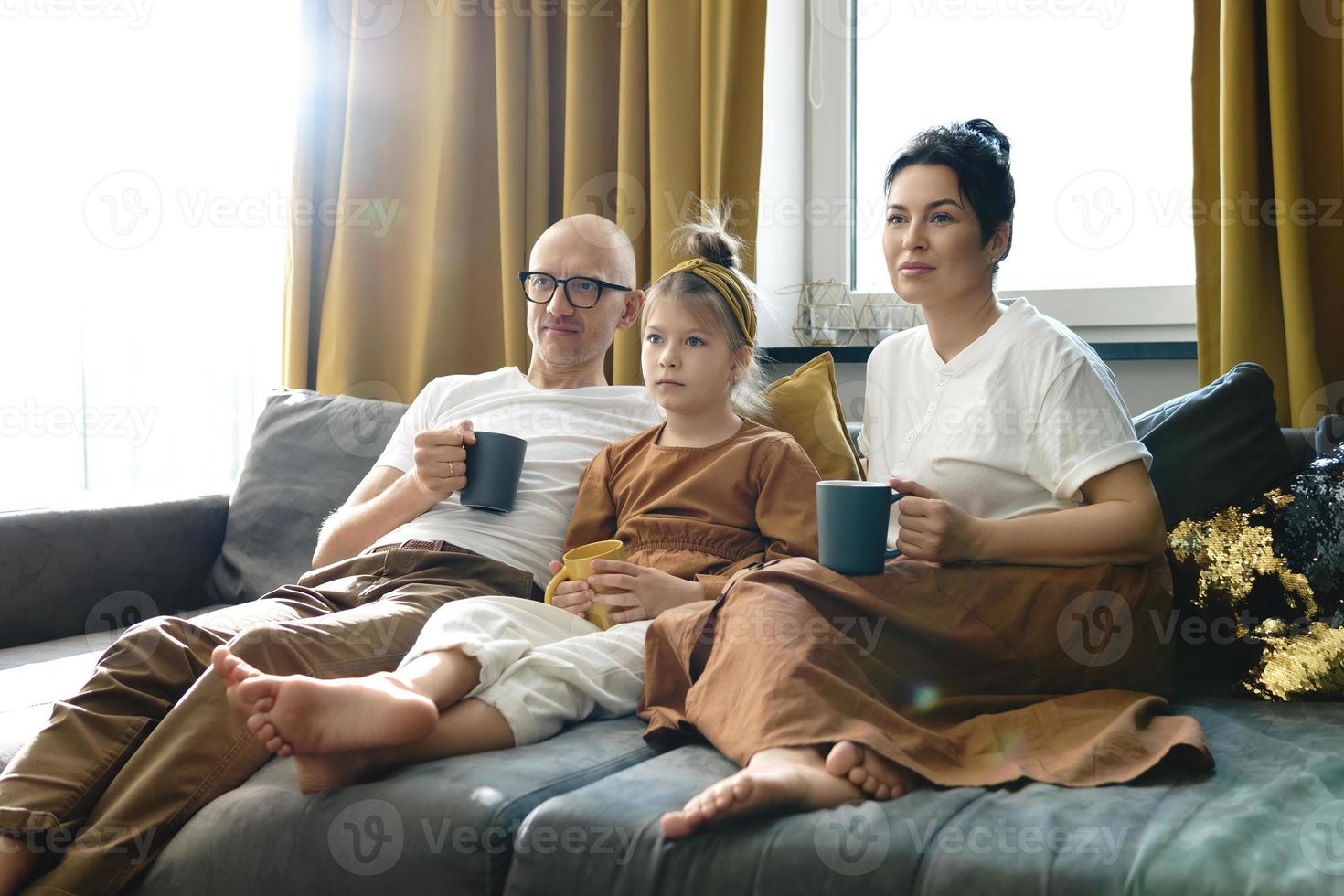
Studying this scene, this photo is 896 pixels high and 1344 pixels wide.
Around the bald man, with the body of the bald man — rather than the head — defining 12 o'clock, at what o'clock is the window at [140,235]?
The window is roughly at 4 o'clock from the bald man.

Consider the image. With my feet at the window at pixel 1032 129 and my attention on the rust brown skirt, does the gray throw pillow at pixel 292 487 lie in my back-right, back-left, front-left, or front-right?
front-right

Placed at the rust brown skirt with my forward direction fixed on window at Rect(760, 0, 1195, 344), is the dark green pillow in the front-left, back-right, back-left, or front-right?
front-right

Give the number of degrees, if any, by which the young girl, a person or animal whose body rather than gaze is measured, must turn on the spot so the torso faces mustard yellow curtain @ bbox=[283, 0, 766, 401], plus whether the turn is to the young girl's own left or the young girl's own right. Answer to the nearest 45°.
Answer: approximately 135° to the young girl's own right

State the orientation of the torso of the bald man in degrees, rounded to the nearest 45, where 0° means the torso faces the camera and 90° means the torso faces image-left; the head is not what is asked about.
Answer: approximately 45°

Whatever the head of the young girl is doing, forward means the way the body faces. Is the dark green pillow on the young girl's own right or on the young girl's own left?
on the young girl's own left

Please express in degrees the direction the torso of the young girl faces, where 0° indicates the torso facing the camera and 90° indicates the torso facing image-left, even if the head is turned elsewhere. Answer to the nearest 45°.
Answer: approximately 45°

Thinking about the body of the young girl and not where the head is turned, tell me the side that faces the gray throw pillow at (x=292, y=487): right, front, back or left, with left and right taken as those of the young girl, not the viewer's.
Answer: right

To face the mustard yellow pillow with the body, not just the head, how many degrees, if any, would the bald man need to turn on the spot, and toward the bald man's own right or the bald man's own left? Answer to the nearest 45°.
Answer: approximately 135° to the bald man's own left
